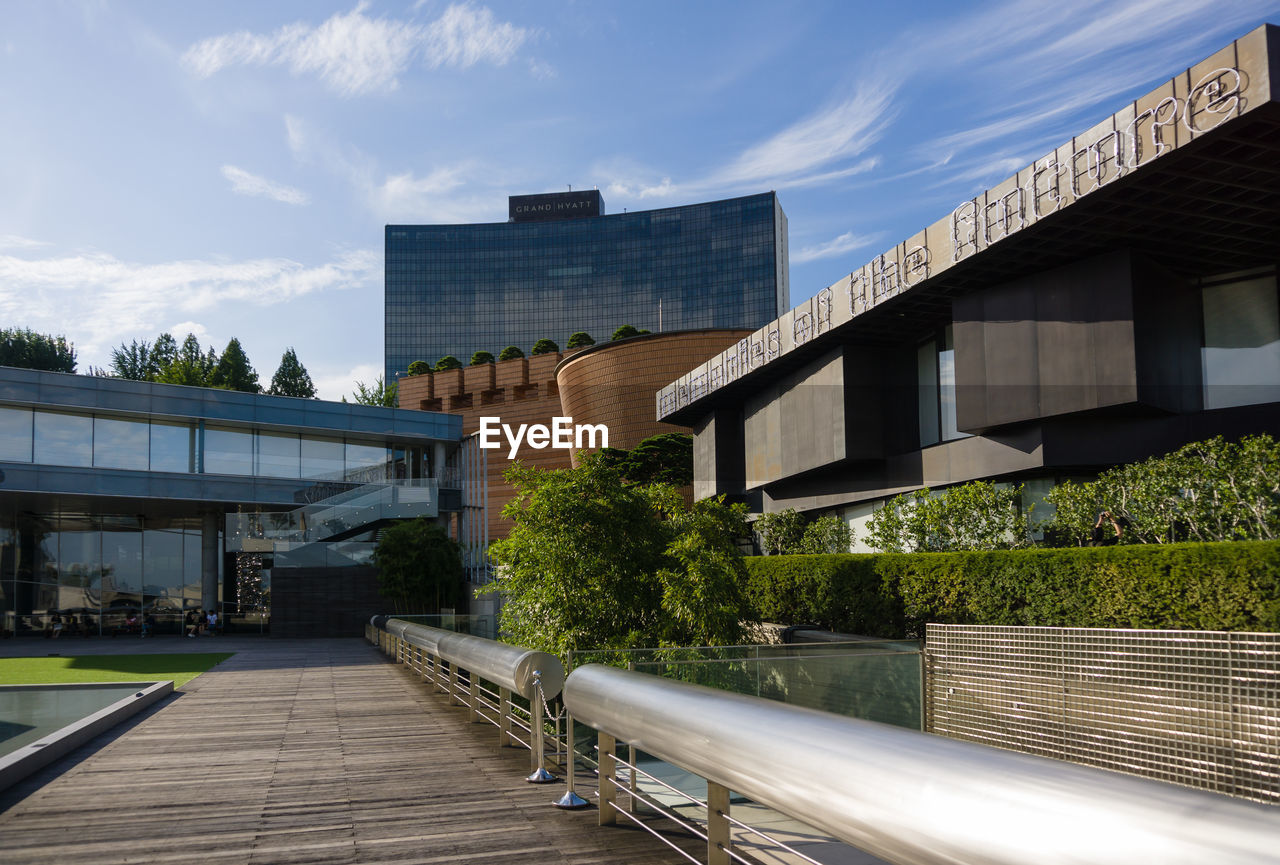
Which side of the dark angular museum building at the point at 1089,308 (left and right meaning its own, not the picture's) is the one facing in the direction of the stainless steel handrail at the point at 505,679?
front

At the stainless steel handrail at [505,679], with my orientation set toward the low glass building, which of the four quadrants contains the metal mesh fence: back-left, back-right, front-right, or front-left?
back-right

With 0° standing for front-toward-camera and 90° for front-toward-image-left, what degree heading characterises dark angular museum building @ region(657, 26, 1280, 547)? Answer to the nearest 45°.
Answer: approximately 45°

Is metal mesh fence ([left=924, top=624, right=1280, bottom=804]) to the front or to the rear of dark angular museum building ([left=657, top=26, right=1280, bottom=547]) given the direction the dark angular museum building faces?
to the front

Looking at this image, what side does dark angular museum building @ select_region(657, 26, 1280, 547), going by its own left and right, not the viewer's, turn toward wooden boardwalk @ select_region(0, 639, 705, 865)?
front

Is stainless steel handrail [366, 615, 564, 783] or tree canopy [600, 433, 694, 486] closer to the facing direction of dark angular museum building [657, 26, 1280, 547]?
the stainless steel handrail
